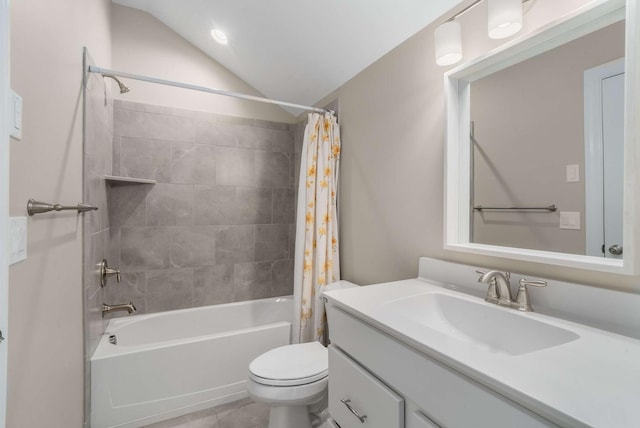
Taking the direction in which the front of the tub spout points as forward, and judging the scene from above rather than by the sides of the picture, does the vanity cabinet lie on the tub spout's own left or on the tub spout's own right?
on the tub spout's own right

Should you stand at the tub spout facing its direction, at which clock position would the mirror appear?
The mirror is roughly at 2 o'clock from the tub spout.

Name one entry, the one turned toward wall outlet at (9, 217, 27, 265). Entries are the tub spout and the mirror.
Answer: the mirror

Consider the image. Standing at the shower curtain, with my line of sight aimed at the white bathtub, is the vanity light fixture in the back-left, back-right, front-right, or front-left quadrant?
back-left

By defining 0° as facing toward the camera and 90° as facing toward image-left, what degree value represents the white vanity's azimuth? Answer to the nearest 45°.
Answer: approximately 45°

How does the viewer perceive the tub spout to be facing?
facing to the right of the viewer

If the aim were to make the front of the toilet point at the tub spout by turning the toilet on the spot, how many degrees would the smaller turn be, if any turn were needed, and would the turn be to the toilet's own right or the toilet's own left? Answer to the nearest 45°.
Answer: approximately 90° to the toilet's own right
